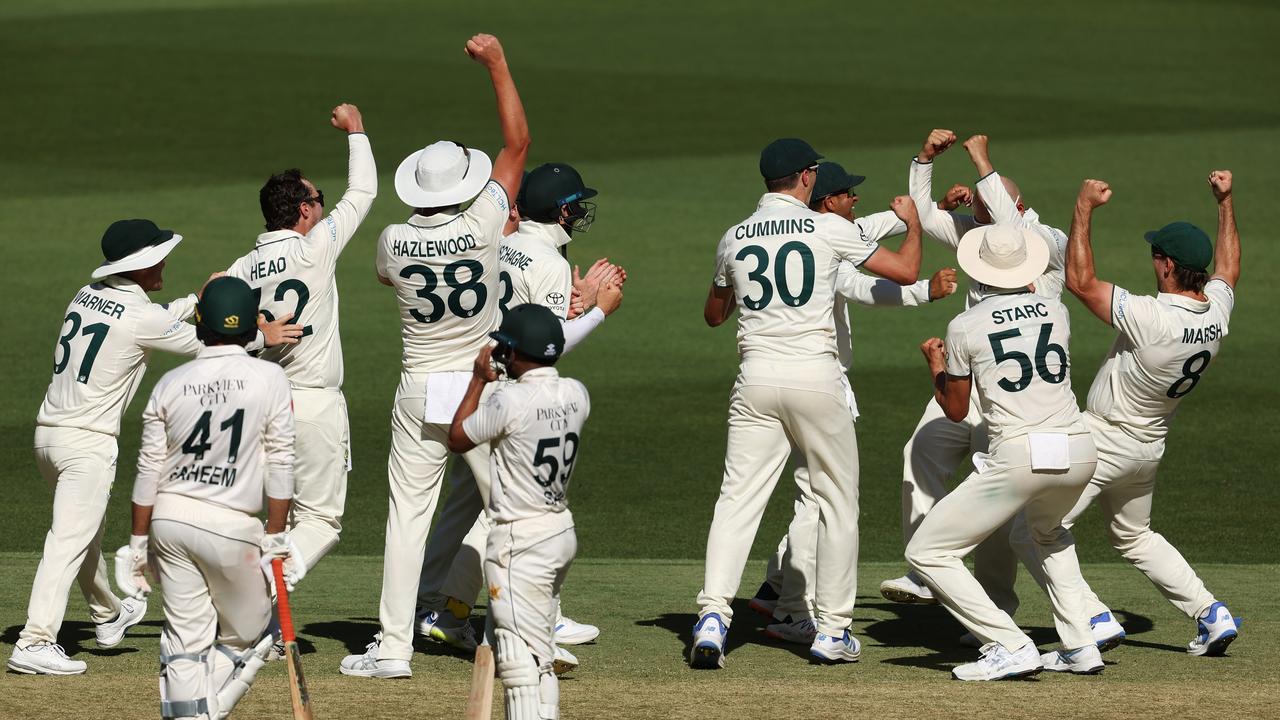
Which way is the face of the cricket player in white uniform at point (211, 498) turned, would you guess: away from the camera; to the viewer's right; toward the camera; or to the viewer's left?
away from the camera

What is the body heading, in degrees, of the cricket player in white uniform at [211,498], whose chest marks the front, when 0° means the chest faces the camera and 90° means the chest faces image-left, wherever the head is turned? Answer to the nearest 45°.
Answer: approximately 180°

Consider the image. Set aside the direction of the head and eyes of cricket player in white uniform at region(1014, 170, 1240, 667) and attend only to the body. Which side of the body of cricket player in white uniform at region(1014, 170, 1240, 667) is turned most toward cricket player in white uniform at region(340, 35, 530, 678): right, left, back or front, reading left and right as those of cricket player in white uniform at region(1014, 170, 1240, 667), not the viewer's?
left

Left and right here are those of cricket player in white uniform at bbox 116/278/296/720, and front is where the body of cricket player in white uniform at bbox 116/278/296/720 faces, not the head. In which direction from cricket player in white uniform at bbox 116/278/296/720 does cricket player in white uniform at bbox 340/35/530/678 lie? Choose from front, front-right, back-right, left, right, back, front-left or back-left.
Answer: front-right

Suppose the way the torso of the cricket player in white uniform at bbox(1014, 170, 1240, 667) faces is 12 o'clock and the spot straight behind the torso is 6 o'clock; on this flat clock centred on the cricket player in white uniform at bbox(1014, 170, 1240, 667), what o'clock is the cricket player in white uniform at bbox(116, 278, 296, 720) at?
the cricket player in white uniform at bbox(116, 278, 296, 720) is roughly at 9 o'clock from the cricket player in white uniform at bbox(1014, 170, 1240, 667).

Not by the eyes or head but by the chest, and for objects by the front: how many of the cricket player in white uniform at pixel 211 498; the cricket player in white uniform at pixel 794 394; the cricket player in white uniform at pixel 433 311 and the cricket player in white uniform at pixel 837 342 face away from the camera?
3

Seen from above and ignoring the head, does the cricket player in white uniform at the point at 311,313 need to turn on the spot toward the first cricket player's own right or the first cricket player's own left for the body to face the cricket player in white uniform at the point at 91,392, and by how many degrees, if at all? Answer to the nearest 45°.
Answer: approximately 135° to the first cricket player's own left

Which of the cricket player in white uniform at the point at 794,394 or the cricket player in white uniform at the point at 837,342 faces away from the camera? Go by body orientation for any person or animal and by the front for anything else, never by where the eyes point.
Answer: the cricket player in white uniform at the point at 794,394

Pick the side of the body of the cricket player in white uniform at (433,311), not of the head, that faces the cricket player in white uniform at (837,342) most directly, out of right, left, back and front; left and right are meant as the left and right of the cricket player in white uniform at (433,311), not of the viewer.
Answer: right

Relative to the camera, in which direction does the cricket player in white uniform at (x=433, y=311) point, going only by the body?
away from the camera

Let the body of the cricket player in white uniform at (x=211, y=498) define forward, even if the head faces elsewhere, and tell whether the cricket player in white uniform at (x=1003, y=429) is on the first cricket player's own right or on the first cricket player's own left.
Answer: on the first cricket player's own right

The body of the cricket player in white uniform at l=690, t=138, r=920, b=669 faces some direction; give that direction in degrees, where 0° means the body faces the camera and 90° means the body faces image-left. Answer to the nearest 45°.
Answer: approximately 180°

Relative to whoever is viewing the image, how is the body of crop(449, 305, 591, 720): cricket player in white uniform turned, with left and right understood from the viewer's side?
facing away from the viewer and to the left of the viewer
